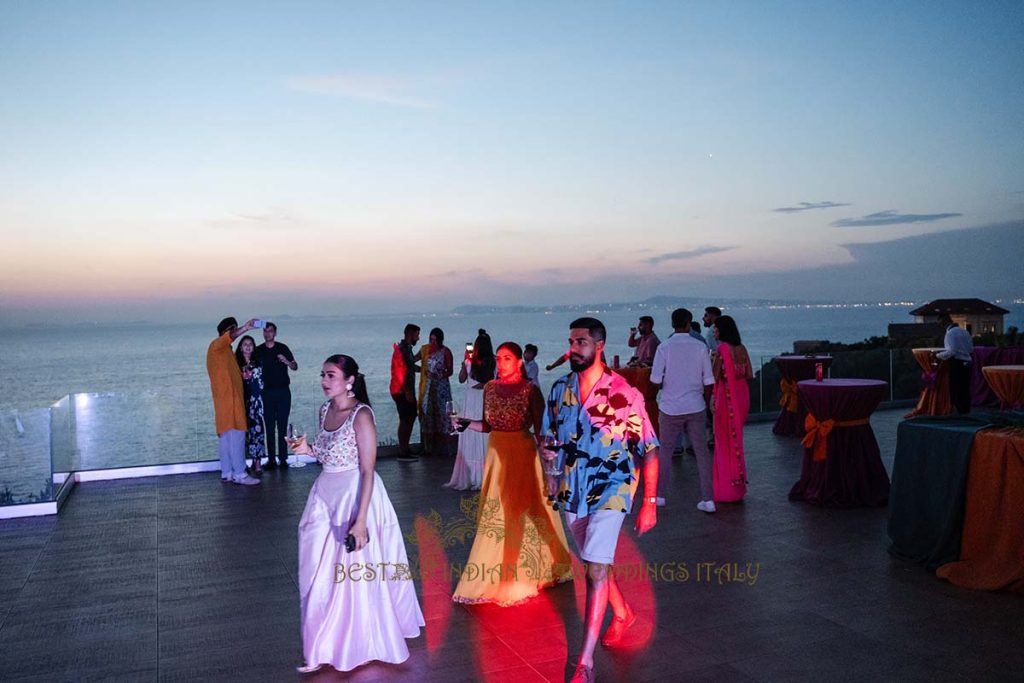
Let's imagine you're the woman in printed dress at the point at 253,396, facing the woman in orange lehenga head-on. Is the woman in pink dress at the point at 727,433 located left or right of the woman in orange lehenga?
left

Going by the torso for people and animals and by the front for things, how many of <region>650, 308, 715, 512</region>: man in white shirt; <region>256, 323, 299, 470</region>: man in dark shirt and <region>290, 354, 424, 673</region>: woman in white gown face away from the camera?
1

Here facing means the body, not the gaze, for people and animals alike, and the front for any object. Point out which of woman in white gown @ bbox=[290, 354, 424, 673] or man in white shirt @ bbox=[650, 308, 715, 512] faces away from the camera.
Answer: the man in white shirt

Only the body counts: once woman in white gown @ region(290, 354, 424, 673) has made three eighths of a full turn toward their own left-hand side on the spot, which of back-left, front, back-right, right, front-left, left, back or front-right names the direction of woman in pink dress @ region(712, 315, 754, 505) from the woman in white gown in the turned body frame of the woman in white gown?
front-left

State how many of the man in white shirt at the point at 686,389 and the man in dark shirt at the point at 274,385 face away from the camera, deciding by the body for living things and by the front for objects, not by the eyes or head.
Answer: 1

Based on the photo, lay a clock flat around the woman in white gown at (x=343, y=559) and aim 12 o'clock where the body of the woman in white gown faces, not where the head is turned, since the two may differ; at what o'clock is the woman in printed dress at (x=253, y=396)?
The woman in printed dress is roughly at 4 o'clock from the woman in white gown.

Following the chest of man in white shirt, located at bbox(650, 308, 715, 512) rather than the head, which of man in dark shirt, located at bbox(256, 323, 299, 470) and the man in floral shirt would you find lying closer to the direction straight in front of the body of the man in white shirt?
the man in dark shirt

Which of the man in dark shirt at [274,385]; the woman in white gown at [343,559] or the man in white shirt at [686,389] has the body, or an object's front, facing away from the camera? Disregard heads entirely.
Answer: the man in white shirt

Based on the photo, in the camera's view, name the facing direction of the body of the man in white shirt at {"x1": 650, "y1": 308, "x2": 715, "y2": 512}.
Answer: away from the camera

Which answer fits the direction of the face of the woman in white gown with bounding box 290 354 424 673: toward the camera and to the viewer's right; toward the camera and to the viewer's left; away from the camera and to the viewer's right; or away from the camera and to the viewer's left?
toward the camera and to the viewer's left

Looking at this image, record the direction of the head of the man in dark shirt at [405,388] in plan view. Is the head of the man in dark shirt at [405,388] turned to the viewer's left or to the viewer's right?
to the viewer's right

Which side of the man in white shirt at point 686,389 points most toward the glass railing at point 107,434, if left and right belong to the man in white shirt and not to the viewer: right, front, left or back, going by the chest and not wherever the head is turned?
left

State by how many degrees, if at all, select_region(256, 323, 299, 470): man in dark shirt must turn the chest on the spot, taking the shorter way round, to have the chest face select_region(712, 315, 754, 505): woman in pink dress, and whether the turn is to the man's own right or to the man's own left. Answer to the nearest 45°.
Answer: approximately 45° to the man's own left

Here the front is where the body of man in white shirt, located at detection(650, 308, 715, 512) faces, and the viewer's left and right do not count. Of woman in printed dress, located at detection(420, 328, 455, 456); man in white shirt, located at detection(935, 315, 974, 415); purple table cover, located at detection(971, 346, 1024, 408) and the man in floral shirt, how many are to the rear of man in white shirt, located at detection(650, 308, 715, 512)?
1

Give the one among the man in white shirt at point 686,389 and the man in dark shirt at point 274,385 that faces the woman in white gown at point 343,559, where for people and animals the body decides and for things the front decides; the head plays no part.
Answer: the man in dark shirt

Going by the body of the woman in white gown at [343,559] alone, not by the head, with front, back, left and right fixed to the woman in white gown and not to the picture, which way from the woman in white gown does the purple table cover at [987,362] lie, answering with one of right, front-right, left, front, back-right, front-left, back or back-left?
back

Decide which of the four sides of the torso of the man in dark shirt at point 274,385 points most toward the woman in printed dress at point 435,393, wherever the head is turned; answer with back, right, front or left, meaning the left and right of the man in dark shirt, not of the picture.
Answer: left
